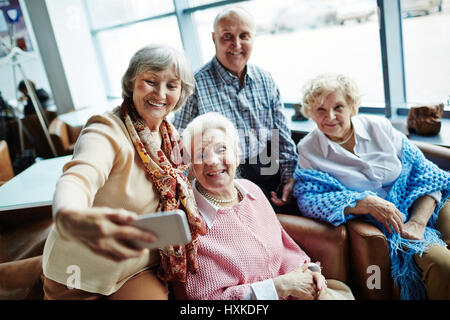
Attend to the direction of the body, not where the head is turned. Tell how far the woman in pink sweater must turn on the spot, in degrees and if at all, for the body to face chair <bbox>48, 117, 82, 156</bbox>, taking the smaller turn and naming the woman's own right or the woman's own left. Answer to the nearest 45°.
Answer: approximately 180°

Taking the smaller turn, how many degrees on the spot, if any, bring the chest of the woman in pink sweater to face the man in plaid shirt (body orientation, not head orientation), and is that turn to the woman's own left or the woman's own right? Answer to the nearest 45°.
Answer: approximately 135° to the woman's own left

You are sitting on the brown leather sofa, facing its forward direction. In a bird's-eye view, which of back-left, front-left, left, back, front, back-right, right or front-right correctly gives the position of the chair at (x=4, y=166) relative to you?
back-right

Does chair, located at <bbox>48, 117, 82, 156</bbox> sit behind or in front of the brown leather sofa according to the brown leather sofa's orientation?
behind

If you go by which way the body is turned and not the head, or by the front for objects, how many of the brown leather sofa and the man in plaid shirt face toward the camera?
2

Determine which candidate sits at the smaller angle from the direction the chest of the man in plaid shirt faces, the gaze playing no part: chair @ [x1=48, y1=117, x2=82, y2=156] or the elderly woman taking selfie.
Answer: the elderly woman taking selfie

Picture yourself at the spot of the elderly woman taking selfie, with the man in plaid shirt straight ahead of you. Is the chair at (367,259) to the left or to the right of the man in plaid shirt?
right

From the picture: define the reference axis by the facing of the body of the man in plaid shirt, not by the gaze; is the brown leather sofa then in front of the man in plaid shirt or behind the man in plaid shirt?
in front

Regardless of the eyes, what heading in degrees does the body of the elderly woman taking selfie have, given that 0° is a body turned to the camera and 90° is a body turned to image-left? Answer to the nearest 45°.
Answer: approximately 315°

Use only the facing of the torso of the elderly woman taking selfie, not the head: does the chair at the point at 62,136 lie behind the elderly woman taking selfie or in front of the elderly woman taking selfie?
behind
